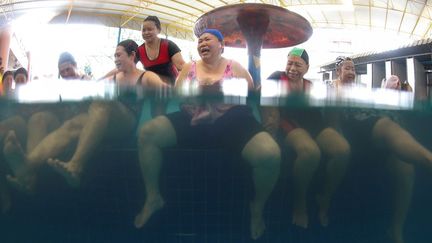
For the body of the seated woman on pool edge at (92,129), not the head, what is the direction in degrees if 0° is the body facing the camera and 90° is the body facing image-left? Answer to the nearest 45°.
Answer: approximately 45°

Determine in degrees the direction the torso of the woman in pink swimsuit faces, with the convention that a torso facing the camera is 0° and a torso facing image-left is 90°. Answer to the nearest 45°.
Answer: approximately 0°

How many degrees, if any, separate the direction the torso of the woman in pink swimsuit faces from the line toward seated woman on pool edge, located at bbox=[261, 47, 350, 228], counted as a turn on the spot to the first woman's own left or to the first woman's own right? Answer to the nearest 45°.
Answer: approximately 90° to the first woman's own left

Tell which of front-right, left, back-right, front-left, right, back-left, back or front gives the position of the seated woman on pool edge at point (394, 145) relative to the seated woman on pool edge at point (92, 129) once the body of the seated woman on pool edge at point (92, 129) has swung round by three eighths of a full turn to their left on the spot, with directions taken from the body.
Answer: front

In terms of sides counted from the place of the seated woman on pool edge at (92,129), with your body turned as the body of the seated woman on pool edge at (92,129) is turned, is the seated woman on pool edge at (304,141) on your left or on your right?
on your left

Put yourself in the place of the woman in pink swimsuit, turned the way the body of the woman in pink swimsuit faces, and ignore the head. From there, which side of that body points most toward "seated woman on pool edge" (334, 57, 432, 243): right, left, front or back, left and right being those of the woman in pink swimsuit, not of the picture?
left
